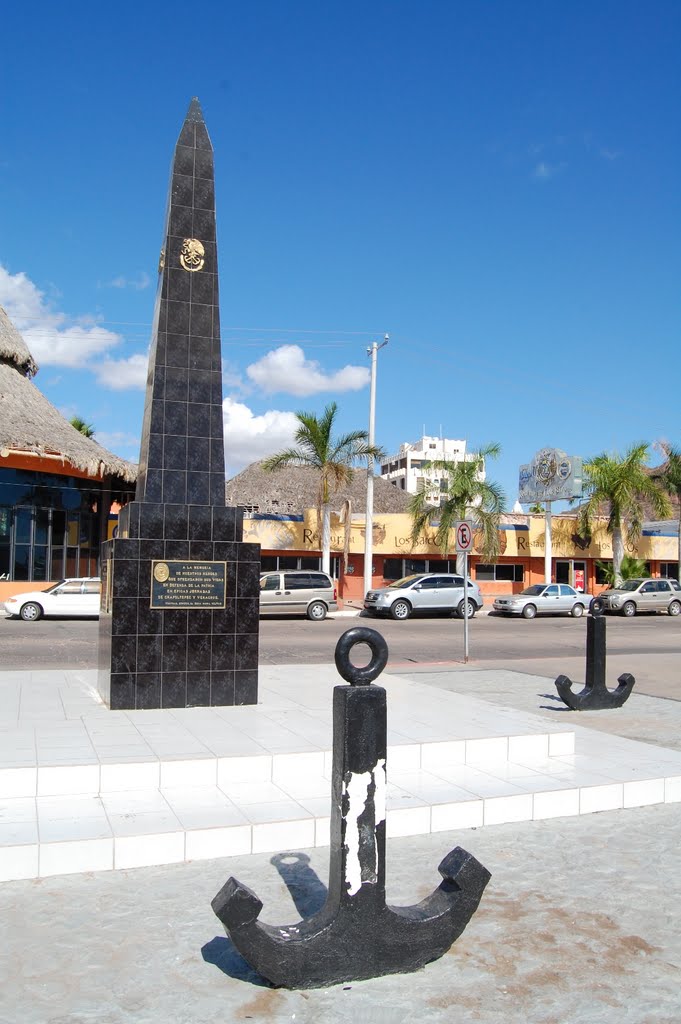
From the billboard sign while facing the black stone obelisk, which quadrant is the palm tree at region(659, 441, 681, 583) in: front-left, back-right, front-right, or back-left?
back-left

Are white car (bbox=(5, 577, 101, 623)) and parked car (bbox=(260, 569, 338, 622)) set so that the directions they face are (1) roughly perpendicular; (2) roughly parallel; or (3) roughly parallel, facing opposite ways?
roughly parallel

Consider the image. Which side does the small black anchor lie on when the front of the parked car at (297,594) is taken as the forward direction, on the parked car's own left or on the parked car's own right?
on the parked car's own left

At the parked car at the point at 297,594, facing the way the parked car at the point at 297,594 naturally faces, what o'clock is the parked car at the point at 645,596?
the parked car at the point at 645,596 is roughly at 5 o'clock from the parked car at the point at 297,594.
